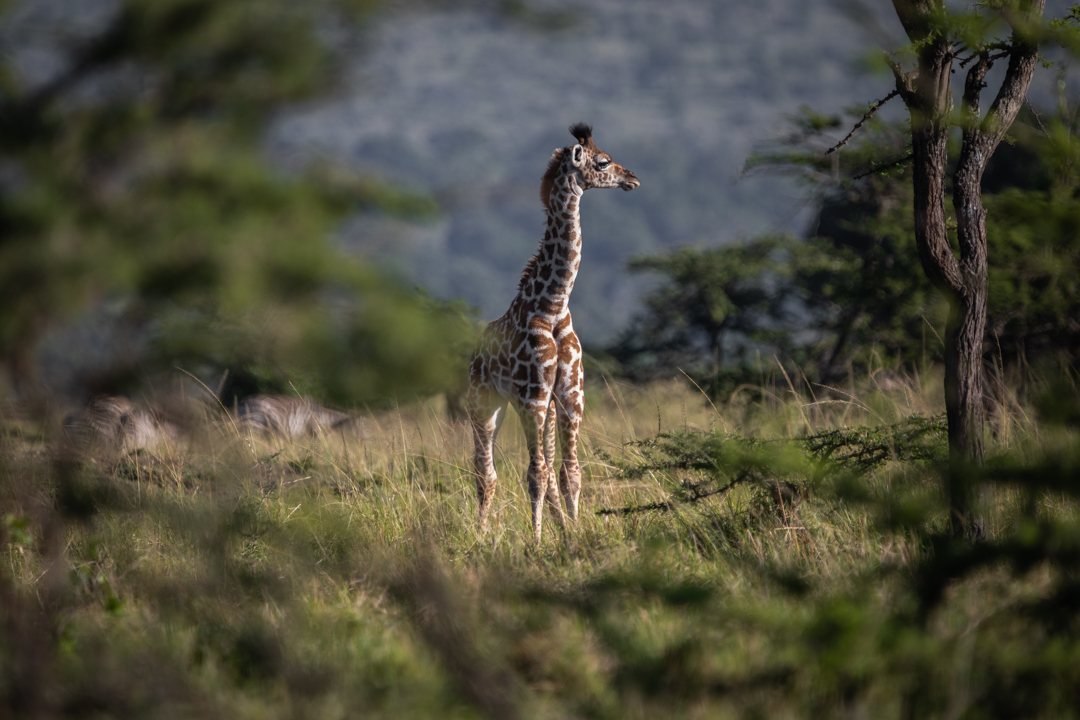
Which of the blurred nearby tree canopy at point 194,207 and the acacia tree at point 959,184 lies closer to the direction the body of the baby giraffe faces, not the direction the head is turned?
the acacia tree

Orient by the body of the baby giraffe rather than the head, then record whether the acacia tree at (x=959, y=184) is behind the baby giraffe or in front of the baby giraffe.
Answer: in front

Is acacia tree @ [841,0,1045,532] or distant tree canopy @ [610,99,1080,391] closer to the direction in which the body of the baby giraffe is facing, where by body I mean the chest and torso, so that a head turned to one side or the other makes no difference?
the acacia tree

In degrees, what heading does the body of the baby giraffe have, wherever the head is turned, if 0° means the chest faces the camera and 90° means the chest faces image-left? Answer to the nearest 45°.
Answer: approximately 315°
